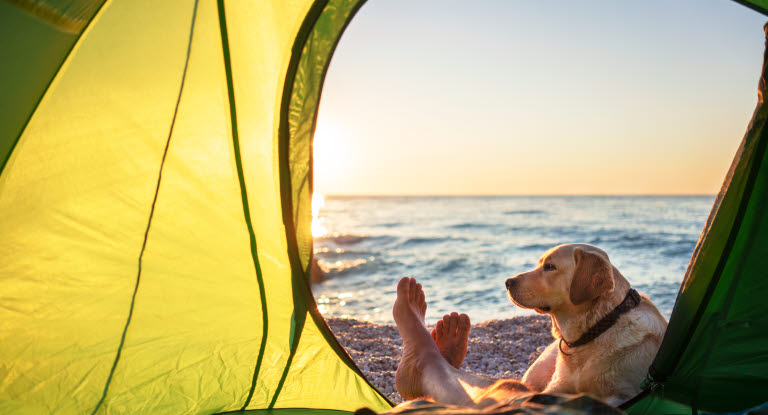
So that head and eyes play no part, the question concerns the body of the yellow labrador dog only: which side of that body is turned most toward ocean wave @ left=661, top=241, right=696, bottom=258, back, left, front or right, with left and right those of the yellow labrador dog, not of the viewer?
right

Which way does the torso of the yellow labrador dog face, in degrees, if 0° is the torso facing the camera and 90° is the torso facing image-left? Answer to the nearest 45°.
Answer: approximately 90°

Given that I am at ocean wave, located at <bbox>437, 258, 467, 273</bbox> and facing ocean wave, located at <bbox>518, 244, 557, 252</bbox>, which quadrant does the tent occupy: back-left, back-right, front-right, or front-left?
back-right

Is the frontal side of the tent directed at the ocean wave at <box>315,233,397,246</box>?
yes

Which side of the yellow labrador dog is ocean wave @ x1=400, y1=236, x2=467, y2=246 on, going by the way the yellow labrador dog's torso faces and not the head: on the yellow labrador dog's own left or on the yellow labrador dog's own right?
on the yellow labrador dog's own right

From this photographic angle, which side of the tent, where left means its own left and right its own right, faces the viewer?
back

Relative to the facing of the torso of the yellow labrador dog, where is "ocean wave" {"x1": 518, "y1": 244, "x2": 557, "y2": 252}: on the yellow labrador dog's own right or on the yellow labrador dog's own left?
on the yellow labrador dog's own right

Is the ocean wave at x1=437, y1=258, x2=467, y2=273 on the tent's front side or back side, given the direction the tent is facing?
on the front side

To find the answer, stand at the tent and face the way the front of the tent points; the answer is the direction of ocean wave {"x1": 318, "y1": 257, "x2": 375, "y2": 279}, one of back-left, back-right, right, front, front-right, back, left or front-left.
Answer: front

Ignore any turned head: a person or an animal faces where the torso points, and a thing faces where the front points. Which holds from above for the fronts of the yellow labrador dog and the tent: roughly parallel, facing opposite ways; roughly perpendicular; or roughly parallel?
roughly perpendicular

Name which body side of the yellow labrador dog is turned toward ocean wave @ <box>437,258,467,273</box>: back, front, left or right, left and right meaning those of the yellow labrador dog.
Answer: right

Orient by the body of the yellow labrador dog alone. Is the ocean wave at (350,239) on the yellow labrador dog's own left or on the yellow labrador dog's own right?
on the yellow labrador dog's own right
